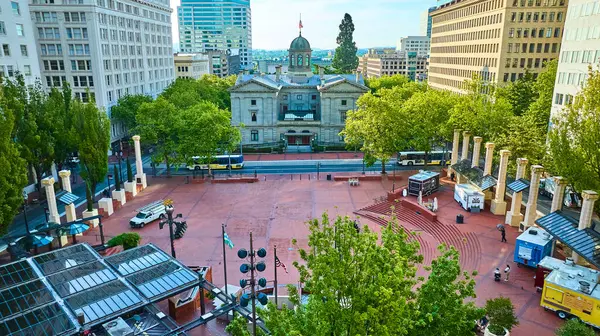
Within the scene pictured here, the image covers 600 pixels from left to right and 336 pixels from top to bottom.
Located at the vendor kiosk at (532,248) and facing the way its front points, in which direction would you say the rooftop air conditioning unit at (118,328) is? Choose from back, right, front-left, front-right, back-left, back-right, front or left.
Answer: front

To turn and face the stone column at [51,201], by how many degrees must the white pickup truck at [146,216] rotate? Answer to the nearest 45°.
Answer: approximately 45° to its right

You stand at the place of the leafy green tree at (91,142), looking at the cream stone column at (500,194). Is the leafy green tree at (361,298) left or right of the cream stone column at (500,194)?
right

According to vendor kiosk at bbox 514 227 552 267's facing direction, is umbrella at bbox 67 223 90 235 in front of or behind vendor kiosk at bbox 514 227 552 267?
in front

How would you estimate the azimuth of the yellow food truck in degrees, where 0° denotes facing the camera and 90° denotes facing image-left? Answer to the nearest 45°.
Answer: approximately 315°

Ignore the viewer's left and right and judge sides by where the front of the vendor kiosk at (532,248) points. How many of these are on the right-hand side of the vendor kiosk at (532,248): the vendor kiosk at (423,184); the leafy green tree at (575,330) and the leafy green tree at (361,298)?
1

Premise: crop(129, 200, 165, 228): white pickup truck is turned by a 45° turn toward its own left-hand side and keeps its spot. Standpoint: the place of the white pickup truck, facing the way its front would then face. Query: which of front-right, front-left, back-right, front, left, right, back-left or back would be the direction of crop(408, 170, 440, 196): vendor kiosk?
left

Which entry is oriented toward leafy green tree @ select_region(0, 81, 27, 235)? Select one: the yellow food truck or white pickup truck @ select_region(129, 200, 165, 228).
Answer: the white pickup truck

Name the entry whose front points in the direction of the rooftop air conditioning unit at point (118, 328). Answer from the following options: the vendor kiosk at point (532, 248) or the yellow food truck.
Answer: the vendor kiosk

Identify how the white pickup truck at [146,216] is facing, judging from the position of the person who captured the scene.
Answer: facing the viewer and to the left of the viewer

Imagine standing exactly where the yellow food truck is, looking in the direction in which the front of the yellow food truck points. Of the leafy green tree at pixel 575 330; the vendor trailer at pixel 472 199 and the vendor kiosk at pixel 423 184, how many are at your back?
2
